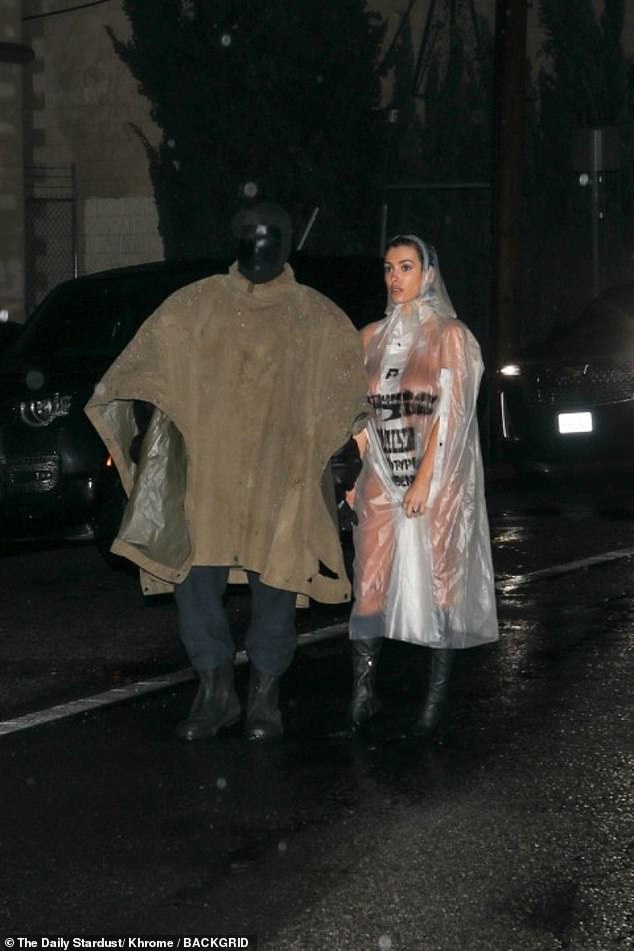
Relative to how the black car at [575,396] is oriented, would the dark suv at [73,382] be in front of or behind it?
in front

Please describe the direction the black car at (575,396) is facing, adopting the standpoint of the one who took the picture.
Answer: facing the viewer and to the left of the viewer

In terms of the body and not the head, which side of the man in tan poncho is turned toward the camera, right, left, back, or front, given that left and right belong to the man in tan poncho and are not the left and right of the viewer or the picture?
front

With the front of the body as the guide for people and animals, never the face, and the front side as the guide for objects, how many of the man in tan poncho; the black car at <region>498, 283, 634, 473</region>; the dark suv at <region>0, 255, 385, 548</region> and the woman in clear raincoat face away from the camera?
0

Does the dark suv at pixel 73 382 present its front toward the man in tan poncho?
no

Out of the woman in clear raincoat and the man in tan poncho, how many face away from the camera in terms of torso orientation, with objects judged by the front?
0

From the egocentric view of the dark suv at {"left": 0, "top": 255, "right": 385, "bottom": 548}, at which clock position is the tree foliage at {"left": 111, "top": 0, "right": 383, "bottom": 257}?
The tree foliage is roughly at 5 o'clock from the dark suv.

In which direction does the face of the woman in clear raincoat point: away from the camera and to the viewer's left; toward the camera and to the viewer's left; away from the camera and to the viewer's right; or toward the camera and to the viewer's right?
toward the camera and to the viewer's left

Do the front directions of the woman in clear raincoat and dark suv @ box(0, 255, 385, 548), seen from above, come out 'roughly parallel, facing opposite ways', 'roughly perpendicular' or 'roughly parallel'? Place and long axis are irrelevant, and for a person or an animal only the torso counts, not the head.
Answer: roughly parallel

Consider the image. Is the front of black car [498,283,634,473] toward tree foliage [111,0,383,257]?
no

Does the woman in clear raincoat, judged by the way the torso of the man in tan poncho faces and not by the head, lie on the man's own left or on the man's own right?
on the man's own left

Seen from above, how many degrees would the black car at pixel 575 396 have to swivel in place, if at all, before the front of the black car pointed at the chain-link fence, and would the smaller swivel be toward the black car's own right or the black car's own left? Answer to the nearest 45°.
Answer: approximately 90° to the black car's own right

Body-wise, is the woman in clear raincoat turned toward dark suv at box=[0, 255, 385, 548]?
no
